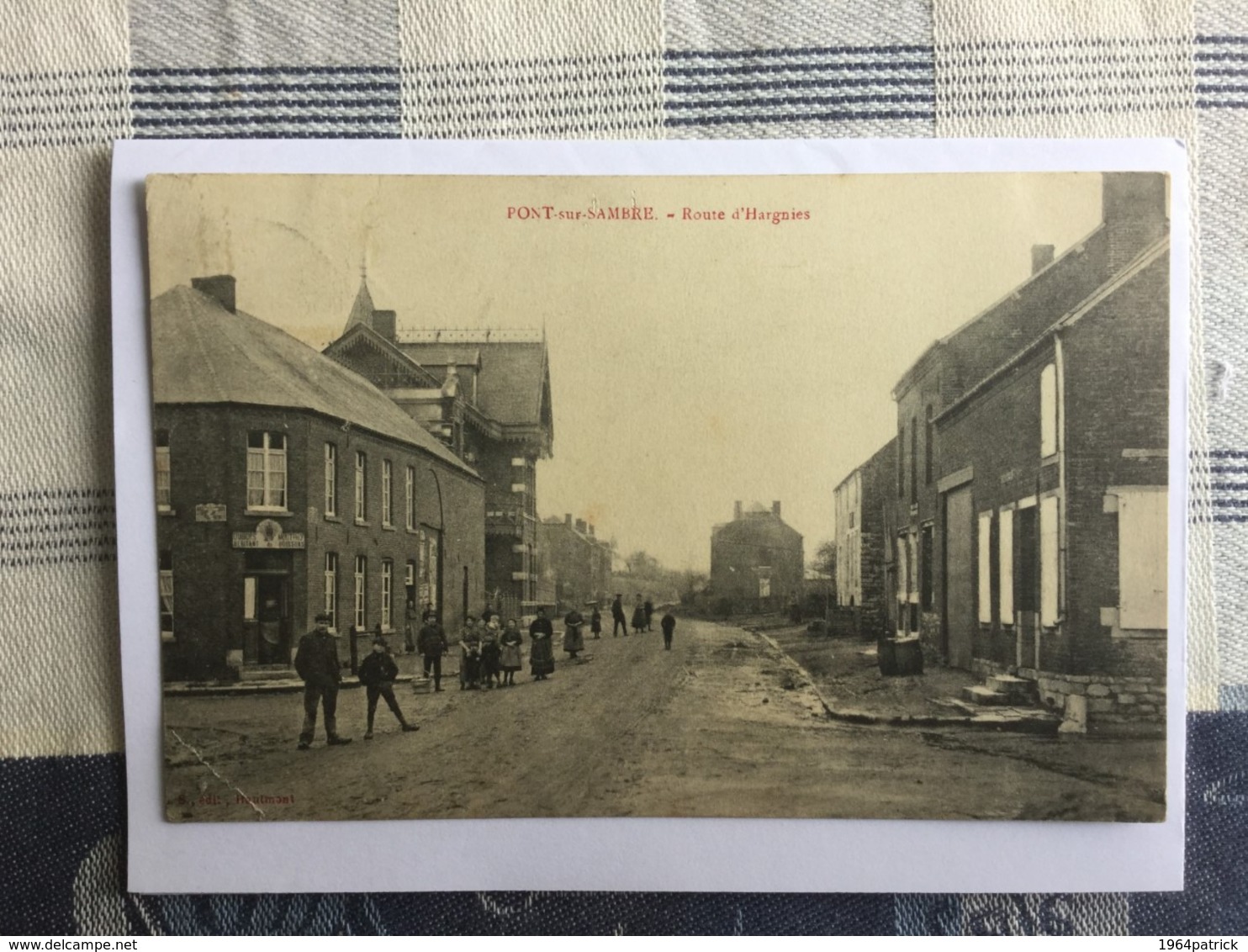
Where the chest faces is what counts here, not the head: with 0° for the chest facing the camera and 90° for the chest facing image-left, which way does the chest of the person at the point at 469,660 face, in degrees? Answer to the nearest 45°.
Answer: approximately 0°

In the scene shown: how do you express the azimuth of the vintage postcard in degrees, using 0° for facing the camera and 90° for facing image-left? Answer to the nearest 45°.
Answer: approximately 0°
